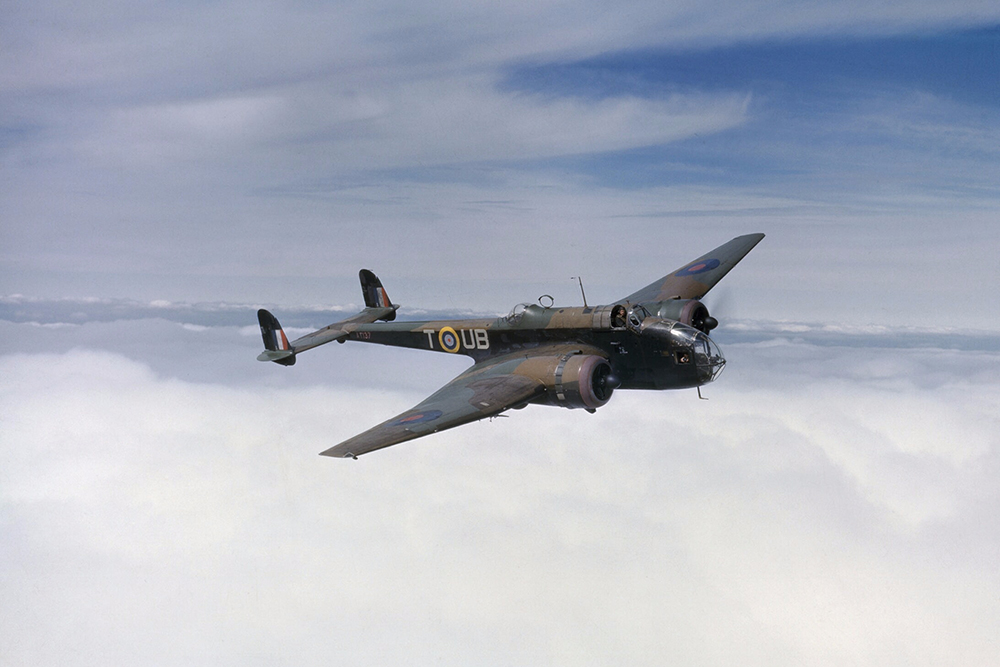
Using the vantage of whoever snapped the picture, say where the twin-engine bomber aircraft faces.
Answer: facing the viewer and to the right of the viewer
